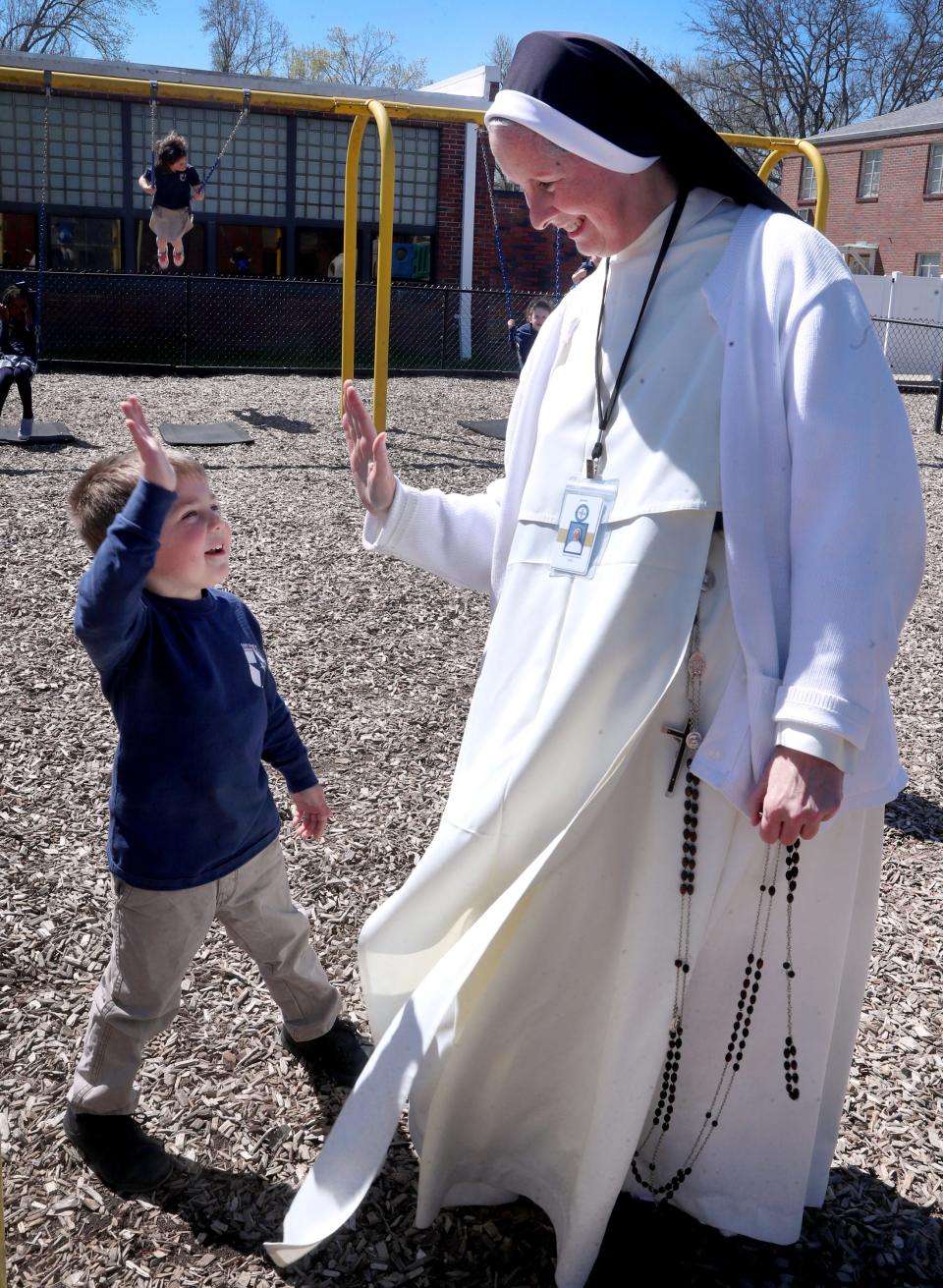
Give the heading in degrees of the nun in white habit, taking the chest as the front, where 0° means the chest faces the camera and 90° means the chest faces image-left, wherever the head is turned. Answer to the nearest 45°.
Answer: approximately 45°

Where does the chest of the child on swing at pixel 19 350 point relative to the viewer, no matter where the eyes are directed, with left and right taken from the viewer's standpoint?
facing the viewer

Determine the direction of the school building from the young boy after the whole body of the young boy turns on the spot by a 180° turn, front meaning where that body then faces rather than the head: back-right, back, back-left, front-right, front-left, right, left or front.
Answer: front-right

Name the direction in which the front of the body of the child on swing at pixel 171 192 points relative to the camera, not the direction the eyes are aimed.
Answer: toward the camera

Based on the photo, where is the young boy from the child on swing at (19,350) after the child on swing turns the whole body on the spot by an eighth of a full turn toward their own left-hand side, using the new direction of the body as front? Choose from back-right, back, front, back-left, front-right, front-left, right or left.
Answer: front-right

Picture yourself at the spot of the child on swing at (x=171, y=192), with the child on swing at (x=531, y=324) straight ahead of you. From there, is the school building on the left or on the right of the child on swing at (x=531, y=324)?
left

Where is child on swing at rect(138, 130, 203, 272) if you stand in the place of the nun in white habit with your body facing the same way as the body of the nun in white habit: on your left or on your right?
on your right

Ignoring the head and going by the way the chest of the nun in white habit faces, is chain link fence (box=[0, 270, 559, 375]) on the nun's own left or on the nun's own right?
on the nun's own right

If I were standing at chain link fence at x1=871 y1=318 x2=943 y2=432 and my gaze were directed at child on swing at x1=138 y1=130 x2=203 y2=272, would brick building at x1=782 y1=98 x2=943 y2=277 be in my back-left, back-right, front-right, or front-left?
back-right

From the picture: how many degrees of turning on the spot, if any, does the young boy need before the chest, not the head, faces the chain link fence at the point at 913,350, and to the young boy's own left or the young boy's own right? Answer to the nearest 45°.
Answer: approximately 90° to the young boy's own left

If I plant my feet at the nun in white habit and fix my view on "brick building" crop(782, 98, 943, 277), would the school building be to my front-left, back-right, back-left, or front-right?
front-left

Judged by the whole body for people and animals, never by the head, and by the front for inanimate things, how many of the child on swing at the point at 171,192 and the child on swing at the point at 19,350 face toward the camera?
2

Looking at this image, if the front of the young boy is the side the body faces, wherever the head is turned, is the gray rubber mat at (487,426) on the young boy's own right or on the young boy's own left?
on the young boy's own left

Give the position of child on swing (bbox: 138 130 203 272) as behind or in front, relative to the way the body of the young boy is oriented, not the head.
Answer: behind
